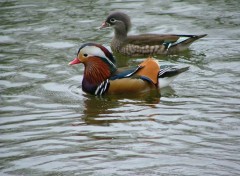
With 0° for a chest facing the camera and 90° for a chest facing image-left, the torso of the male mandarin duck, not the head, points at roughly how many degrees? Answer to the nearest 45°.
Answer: approximately 90°
